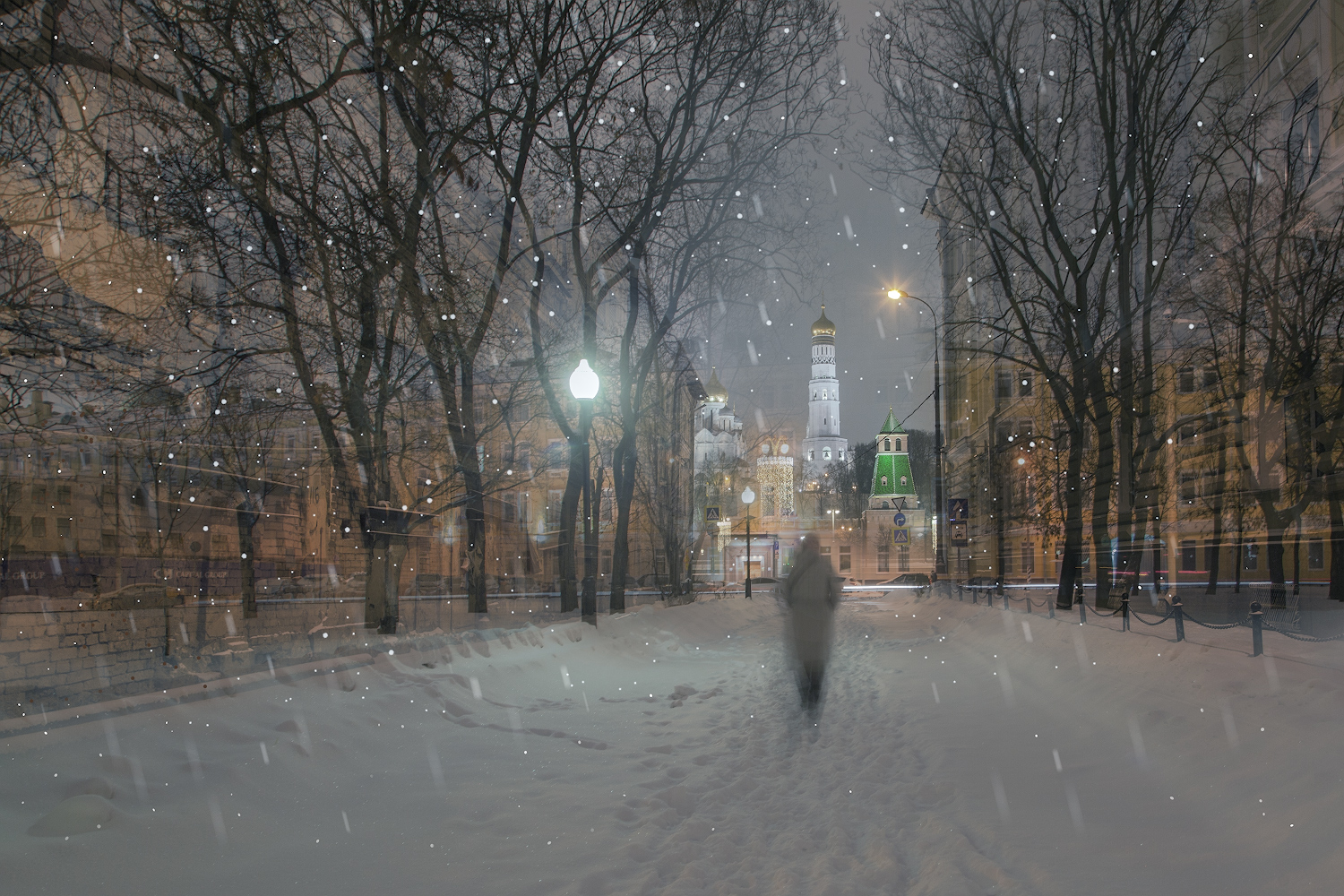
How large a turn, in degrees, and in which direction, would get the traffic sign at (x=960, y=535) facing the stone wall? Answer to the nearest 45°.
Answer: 0° — it already faces it

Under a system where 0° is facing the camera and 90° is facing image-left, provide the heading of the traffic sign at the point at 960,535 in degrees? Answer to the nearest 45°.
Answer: approximately 0°

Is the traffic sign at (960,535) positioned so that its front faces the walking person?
yes
